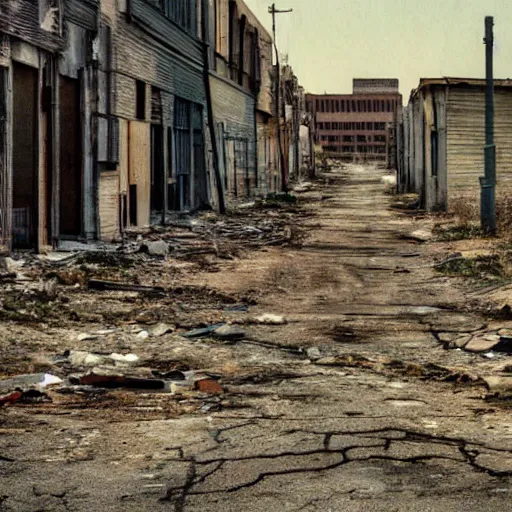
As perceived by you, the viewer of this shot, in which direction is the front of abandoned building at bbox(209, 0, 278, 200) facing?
facing the viewer and to the right of the viewer

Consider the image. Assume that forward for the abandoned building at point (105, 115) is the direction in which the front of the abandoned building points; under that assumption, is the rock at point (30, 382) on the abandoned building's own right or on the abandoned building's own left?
on the abandoned building's own right

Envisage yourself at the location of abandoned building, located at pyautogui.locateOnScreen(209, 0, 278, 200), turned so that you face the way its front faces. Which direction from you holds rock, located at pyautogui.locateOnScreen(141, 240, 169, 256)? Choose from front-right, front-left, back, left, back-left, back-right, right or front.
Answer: front-right

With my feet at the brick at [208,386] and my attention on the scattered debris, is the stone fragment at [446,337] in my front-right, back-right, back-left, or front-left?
front-right

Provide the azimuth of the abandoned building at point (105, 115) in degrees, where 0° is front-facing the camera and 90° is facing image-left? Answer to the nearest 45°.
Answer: approximately 315°

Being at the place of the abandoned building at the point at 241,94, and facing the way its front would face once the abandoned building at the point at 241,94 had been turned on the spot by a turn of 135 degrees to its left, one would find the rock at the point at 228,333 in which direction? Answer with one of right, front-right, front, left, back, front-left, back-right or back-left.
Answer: back

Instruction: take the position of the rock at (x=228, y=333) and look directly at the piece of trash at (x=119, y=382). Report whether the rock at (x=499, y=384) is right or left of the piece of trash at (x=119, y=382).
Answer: left

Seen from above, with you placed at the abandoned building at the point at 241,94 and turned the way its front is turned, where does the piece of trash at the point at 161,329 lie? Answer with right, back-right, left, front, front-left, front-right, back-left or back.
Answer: front-right

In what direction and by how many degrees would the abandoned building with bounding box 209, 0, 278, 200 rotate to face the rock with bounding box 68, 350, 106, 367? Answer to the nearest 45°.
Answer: approximately 45° to its right

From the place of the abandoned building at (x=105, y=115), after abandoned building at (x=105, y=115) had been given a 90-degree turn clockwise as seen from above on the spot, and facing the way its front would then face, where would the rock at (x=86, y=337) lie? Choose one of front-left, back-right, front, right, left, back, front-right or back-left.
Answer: front-left

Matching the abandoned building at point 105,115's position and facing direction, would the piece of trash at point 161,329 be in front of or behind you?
in front

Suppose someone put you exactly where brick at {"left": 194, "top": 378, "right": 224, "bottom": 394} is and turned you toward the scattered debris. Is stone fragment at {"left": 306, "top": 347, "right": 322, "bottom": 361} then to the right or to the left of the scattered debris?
right
